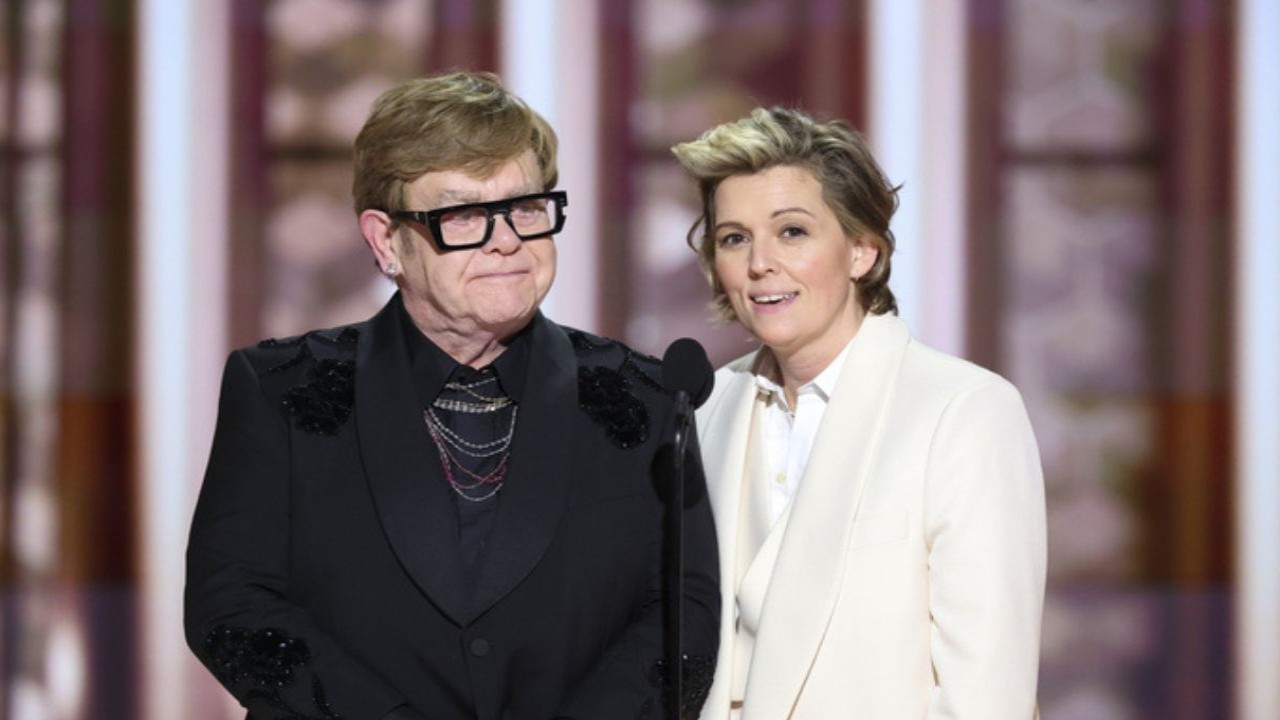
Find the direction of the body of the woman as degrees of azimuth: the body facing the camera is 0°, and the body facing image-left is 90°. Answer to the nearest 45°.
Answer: approximately 45°
